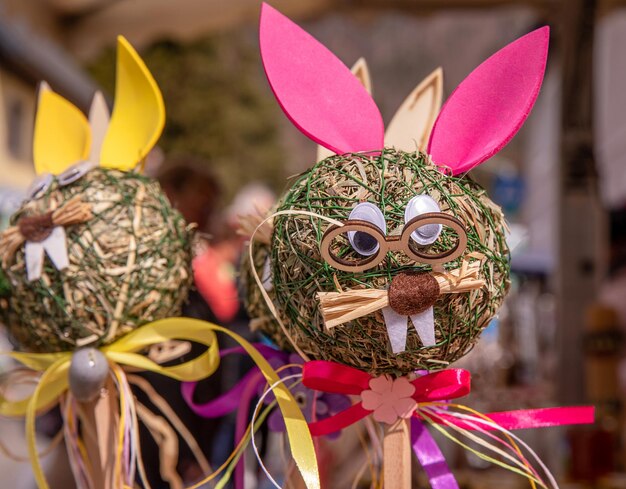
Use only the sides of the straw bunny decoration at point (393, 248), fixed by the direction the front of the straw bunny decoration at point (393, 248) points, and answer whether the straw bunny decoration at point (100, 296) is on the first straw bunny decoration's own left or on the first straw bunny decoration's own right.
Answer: on the first straw bunny decoration's own right

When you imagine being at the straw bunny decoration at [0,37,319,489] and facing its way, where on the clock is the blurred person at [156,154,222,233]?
The blurred person is roughly at 5 o'clock from the straw bunny decoration.

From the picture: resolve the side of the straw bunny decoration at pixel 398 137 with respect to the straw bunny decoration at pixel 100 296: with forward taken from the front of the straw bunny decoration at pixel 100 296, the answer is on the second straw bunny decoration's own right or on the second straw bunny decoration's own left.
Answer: on the second straw bunny decoration's own left

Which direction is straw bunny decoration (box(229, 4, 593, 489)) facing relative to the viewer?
toward the camera

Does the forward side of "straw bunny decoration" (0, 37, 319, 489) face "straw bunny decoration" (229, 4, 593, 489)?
no

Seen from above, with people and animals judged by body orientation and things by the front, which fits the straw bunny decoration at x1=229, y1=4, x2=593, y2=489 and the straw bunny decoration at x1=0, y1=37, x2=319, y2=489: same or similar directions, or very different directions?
same or similar directions

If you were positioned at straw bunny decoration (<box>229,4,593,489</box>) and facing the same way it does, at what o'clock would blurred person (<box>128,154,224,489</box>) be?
The blurred person is roughly at 5 o'clock from the straw bunny decoration.

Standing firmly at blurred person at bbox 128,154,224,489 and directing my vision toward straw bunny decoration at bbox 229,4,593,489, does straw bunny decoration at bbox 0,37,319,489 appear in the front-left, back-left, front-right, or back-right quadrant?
front-right
